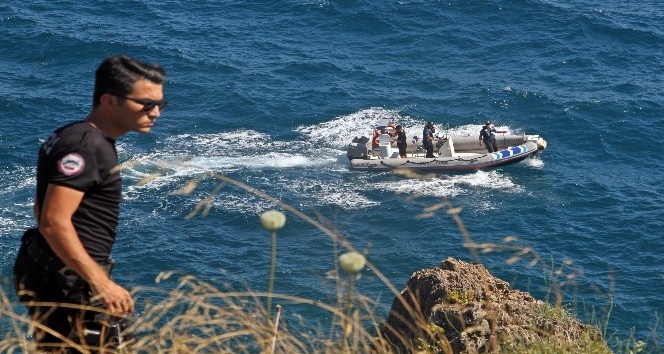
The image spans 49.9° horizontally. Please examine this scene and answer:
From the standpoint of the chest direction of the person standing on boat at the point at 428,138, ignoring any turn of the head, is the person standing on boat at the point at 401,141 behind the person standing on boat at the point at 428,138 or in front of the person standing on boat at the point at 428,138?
behind

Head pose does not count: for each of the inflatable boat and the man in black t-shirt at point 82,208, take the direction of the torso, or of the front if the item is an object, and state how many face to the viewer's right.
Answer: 2

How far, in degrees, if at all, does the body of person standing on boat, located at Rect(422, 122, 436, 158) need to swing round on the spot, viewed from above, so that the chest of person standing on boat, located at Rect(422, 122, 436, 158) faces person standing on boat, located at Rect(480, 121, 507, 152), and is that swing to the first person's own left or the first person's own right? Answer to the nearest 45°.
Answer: approximately 45° to the first person's own left

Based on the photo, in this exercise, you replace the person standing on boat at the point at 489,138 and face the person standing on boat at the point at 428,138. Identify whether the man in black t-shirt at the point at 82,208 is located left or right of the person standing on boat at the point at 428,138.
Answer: left

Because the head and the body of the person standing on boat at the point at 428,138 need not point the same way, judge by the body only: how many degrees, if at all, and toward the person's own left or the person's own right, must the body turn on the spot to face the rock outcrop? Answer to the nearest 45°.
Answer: approximately 90° to the person's own right

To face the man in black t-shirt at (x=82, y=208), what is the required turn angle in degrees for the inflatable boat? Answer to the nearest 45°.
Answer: approximately 90° to its right

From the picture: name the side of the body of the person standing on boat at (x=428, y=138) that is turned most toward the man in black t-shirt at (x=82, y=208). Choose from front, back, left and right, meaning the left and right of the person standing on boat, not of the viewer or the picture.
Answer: right

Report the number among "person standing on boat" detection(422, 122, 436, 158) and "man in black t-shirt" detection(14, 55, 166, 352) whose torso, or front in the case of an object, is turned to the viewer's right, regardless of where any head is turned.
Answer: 2

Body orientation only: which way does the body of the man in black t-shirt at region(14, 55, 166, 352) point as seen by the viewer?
to the viewer's right

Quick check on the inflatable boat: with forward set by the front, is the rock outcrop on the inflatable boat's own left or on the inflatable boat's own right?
on the inflatable boat's own right

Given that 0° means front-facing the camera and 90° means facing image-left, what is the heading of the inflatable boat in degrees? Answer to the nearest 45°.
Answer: approximately 270°

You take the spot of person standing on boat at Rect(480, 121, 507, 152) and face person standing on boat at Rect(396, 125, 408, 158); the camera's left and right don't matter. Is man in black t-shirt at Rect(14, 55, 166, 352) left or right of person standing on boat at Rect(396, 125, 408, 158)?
left

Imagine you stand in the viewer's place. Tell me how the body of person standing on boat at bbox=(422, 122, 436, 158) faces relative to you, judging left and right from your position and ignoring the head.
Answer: facing to the right of the viewer
